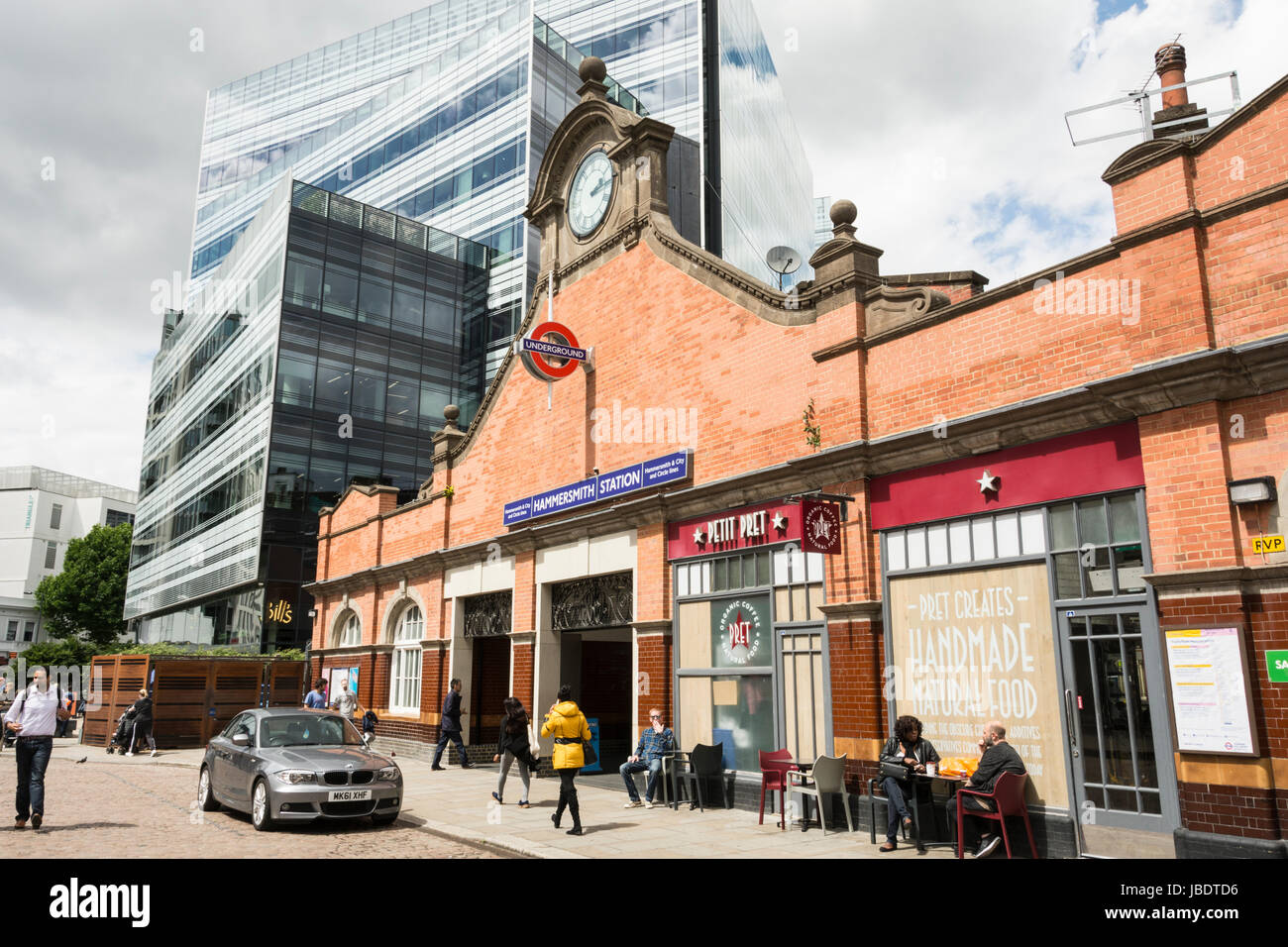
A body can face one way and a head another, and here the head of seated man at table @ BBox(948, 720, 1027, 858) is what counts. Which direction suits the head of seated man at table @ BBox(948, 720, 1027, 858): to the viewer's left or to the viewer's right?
to the viewer's left

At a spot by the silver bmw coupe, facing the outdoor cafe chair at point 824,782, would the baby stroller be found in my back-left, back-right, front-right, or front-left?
back-left

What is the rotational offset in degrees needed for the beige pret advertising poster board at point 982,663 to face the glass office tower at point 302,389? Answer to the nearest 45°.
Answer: approximately 90° to its right

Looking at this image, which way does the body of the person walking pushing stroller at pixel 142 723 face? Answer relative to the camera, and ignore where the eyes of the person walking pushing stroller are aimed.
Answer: to the viewer's left

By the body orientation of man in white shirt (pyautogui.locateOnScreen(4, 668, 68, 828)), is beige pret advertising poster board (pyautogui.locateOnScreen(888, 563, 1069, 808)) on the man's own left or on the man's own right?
on the man's own left

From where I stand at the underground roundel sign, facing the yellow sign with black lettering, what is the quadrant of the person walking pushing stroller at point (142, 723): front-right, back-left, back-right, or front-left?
back-right

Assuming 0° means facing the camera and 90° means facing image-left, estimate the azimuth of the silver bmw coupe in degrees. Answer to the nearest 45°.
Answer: approximately 315°

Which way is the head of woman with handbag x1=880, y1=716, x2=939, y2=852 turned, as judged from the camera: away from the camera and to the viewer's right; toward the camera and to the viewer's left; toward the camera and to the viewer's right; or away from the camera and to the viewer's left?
toward the camera and to the viewer's right

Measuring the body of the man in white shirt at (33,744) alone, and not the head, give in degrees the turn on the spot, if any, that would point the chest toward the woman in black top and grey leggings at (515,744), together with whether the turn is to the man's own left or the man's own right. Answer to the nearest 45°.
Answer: approximately 90° to the man's own left

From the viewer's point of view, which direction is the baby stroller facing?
to the viewer's left

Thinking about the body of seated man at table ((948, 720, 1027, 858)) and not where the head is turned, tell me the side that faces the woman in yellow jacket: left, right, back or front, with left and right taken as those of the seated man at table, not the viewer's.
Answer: front
